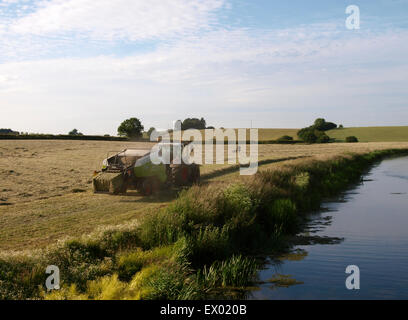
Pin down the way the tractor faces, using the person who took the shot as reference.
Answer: facing away from the viewer and to the right of the viewer
